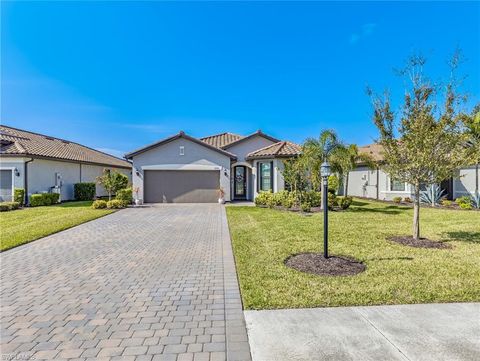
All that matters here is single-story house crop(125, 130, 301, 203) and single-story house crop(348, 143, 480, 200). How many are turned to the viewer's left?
0

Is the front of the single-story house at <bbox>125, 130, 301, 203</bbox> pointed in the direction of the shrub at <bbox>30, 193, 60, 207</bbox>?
no

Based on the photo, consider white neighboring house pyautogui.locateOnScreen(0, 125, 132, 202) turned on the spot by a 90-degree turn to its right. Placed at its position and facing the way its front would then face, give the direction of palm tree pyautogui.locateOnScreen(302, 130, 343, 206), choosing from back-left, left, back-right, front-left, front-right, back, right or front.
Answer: back

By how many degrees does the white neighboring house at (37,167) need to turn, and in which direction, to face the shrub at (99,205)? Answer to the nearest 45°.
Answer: approximately 90° to its left

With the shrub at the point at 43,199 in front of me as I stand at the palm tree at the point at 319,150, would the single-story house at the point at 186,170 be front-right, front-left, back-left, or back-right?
front-right

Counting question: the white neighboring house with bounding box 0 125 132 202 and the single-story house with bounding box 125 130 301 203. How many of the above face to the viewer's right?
0

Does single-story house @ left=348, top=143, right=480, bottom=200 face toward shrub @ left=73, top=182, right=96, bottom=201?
no

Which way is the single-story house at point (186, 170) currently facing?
toward the camera

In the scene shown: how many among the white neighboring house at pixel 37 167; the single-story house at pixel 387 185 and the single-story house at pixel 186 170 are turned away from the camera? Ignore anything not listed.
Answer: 0

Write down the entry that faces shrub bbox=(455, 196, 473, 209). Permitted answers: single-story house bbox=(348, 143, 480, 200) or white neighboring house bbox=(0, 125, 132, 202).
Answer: the single-story house

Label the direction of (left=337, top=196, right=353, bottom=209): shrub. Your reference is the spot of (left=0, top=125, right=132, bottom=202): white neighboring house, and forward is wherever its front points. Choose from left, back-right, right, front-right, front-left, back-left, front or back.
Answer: left

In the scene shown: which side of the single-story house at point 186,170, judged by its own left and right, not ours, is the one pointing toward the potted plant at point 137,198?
right

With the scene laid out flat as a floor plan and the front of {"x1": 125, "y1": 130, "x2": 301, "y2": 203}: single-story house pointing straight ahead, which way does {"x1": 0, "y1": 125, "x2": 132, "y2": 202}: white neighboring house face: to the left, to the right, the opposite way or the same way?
the same way

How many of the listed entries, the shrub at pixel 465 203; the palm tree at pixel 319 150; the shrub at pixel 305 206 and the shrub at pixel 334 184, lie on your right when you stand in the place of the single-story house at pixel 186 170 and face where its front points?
0

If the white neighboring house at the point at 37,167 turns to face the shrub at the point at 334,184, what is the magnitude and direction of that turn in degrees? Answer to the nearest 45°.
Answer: approximately 90° to its left

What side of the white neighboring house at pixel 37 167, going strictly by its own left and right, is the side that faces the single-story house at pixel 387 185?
left

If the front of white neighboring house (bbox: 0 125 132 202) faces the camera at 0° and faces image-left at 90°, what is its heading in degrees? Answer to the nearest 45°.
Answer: approximately 45°

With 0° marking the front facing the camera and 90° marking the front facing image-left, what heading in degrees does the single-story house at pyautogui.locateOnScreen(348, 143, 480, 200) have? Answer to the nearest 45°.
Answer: approximately 315°

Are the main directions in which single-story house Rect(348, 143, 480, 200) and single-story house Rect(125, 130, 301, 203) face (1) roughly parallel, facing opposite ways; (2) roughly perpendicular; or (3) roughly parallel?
roughly parallel
